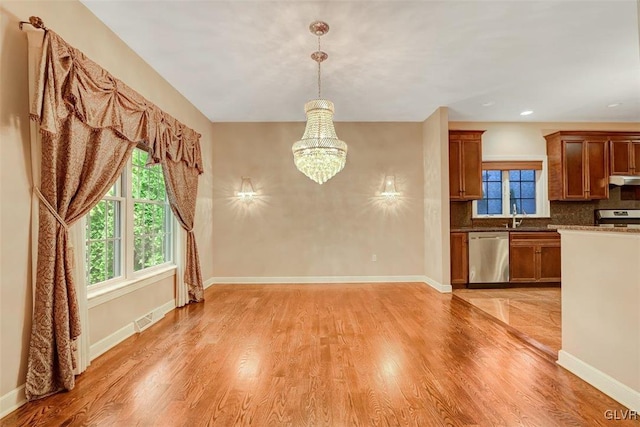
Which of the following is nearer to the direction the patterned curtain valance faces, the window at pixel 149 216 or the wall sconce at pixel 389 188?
the wall sconce

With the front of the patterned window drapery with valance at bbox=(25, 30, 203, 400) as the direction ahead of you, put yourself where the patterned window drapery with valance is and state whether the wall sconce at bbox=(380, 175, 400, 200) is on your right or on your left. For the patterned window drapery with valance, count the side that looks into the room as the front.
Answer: on your left

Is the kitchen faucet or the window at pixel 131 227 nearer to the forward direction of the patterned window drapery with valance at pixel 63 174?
the kitchen faucet

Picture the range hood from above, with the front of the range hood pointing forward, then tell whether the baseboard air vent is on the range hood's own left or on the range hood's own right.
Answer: on the range hood's own right

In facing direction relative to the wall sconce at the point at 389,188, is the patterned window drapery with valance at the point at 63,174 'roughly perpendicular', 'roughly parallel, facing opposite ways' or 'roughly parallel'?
roughly perpendicular

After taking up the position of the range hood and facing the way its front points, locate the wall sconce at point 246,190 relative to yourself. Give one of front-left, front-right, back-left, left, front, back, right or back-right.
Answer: right

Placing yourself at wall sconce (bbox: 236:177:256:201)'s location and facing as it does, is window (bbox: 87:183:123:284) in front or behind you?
in front

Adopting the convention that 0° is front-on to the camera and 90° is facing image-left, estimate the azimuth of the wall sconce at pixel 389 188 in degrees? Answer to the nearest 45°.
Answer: approximately 0°

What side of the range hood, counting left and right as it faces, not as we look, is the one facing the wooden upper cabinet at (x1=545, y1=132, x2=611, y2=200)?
right

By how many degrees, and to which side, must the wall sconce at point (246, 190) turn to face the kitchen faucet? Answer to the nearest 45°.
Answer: approximately 90° to its left

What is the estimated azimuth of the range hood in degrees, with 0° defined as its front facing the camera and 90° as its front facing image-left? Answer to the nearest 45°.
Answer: approximately 315°

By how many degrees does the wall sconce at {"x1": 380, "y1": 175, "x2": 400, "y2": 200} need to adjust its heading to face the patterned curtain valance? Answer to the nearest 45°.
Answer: approximately 45° to its right

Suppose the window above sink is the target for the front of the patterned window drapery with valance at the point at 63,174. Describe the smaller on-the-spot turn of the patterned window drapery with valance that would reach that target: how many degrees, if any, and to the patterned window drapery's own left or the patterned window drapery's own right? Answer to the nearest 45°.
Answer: approximately 45° to the patterned window drapery's own left

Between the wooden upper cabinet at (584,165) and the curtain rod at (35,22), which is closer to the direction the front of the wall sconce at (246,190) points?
the curtain rod

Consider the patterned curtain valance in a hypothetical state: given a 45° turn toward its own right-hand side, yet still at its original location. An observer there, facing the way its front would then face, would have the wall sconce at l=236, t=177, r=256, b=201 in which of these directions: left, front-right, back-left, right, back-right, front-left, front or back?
back-left

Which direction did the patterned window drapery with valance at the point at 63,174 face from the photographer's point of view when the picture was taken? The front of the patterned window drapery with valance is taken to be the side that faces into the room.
facing the viewer and to the right of the viewer

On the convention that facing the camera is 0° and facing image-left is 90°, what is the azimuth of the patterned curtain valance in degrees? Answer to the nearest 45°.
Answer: approximately 315°
